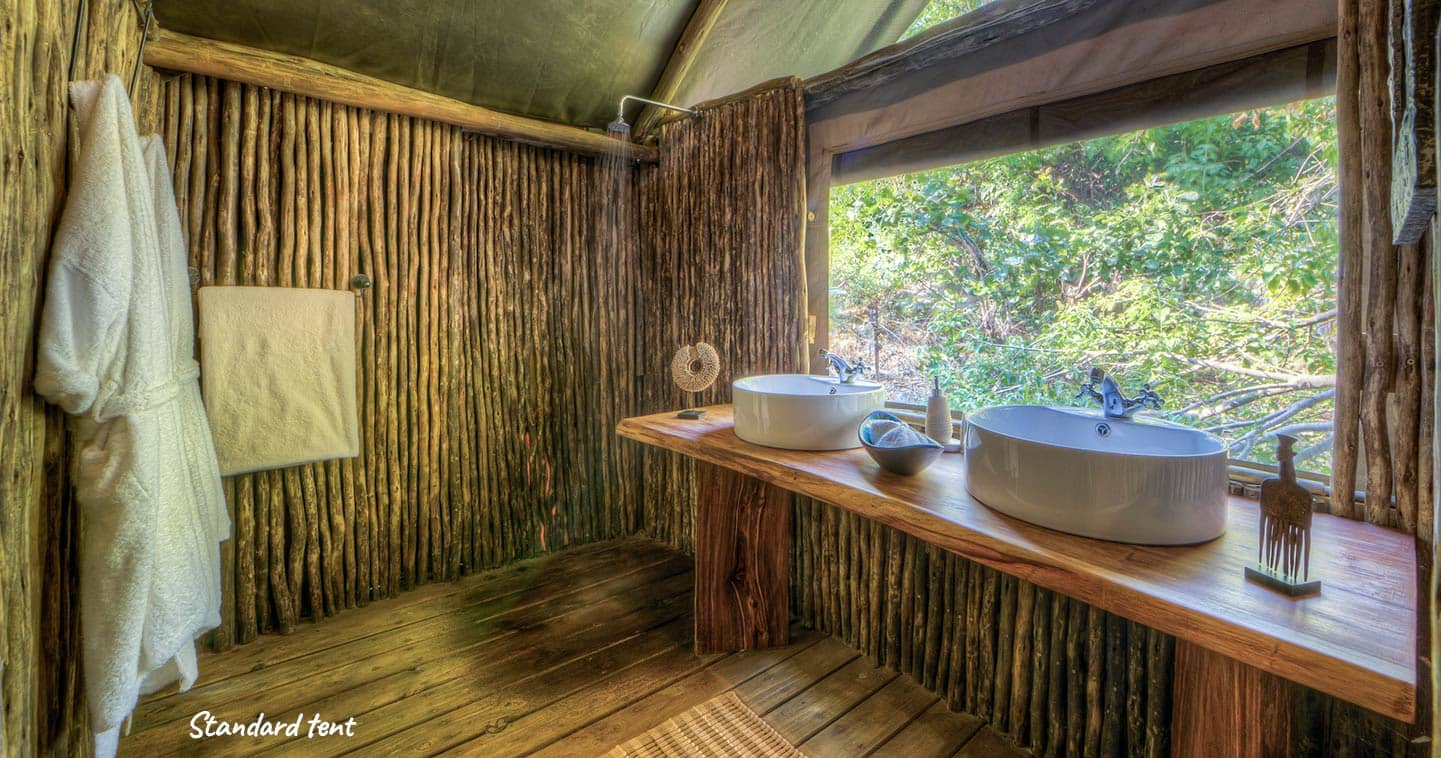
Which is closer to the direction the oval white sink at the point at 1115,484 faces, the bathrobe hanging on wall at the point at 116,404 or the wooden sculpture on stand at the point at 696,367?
the bathrobe hanging on wall

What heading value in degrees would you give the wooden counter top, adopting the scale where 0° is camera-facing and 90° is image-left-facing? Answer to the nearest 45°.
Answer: approximately 45°

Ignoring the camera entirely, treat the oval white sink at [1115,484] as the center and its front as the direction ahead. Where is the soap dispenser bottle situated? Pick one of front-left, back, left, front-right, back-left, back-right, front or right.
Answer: right

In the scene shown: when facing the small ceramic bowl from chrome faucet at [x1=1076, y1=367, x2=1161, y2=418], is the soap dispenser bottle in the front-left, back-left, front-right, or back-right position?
front-right

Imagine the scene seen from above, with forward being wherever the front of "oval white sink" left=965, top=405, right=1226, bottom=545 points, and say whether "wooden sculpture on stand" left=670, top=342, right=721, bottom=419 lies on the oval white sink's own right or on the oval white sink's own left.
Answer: on the oval white sink's own right

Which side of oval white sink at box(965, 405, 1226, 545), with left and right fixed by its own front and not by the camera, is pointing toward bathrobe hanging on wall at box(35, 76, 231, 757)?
front

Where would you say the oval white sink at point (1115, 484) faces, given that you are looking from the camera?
facing the viewer and to the left of the viewer

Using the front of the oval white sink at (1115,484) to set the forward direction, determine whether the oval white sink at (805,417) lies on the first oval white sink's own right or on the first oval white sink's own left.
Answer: on the first oval white sink's own right

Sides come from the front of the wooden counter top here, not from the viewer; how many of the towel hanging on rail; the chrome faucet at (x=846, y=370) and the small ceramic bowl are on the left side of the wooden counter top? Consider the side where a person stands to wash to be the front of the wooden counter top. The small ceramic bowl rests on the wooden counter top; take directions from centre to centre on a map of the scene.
0
